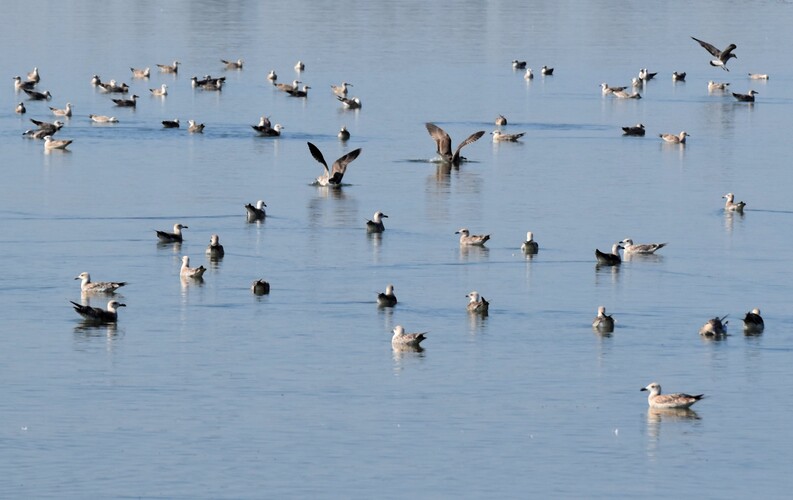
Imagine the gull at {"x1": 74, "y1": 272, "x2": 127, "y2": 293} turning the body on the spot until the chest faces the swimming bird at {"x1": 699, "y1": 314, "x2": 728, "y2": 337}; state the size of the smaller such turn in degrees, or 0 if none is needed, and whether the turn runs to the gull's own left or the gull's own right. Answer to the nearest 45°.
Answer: approximately 135° to the gull's own left

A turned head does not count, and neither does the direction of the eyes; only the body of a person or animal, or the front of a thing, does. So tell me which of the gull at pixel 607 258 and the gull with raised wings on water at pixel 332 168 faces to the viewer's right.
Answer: the gull

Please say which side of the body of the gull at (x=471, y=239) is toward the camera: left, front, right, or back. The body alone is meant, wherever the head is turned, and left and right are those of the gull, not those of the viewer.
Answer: left

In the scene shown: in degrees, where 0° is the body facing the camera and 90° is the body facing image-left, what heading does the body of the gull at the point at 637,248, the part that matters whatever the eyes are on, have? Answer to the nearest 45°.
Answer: approximately 90°

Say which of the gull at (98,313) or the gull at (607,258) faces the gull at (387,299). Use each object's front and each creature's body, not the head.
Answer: the gull at (98,313)

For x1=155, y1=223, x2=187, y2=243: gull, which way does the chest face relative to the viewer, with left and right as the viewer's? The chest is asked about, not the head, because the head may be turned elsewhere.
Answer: facing to the right of the viewer

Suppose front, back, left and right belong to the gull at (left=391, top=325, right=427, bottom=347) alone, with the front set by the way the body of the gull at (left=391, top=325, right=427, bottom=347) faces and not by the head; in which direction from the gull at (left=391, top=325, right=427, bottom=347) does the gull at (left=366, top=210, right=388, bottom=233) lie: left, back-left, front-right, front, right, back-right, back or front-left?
right

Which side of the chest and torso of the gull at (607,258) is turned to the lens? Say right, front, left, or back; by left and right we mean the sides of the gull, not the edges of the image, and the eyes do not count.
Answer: right

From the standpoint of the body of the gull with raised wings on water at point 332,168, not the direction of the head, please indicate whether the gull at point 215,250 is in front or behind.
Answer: in front

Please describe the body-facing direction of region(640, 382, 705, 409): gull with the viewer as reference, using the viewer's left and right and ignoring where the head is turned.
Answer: facing to the left of the viewer
